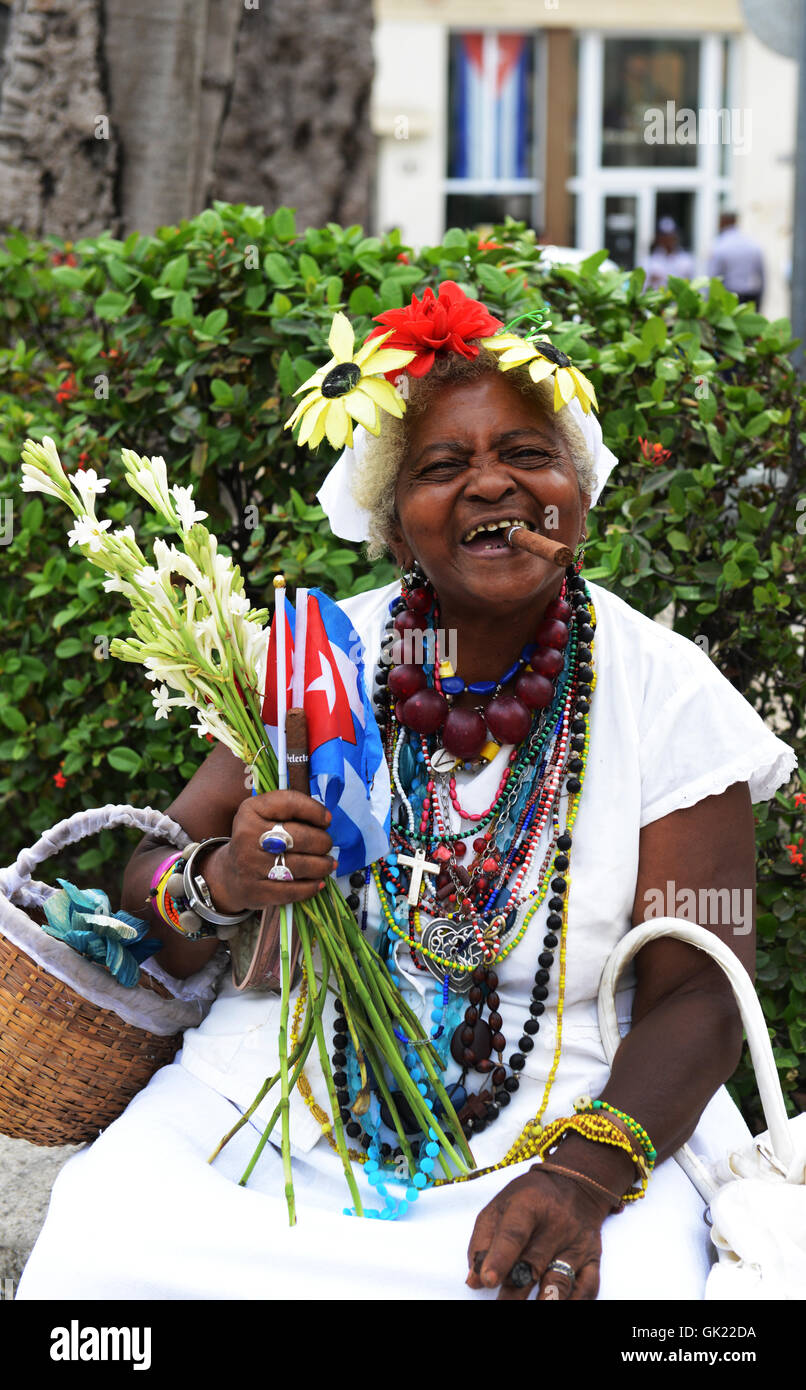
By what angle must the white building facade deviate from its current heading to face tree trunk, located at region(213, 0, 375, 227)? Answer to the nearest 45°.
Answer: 0° — it already faces it

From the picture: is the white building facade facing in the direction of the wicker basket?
yes

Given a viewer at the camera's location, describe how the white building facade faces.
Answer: facing the viewer

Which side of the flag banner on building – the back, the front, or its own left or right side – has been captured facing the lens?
front

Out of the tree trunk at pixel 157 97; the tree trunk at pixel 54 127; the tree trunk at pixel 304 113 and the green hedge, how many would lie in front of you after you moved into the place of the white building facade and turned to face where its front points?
4

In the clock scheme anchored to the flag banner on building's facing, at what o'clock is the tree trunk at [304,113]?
The tree trunk is roughly at 12 o'clock from the flag banner on building.

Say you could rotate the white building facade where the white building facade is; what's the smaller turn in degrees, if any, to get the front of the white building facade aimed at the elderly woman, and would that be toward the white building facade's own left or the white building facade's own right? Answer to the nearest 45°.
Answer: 0° — it already faces them

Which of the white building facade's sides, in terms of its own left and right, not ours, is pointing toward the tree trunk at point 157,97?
front

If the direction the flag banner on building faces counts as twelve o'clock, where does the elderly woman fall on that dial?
The elderly woman is roughly at 12 o'clock from the flag banner on building.

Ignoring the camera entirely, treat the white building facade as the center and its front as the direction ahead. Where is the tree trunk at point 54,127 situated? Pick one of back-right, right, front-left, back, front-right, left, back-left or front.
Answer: front

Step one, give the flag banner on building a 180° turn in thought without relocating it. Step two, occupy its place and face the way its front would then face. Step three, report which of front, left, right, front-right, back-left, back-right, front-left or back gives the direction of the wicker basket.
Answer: back

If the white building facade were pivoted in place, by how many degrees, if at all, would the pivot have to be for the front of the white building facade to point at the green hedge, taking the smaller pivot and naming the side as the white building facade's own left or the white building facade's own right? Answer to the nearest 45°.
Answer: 0° — it already faces it

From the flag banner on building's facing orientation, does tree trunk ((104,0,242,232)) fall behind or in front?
in front
